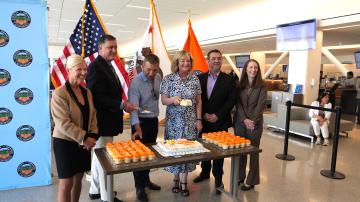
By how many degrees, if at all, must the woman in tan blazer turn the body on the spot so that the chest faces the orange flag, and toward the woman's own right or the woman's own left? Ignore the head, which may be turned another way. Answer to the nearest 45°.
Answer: approximately 90° to the woman's own left

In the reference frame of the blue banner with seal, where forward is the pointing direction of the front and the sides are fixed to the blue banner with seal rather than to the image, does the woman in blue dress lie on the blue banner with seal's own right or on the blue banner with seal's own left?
on the blue banner with seal's own left

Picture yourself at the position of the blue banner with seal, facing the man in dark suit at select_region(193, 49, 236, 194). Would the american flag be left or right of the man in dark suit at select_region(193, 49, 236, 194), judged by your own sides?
left

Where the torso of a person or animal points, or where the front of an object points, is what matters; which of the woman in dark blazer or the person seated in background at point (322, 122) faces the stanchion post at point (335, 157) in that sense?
the person seated in background

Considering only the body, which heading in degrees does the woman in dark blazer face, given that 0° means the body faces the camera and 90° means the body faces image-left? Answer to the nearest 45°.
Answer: approximately 45°

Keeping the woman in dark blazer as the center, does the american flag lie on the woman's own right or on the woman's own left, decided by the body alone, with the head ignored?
on the woman's own right

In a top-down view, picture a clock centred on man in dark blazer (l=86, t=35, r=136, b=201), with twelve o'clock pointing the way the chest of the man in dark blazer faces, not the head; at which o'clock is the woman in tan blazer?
The woman in tan blazer is roughly at 4 o'clock from the man in dark blazer.

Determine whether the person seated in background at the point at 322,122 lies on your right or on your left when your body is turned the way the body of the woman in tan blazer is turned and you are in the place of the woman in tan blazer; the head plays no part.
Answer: on your left
